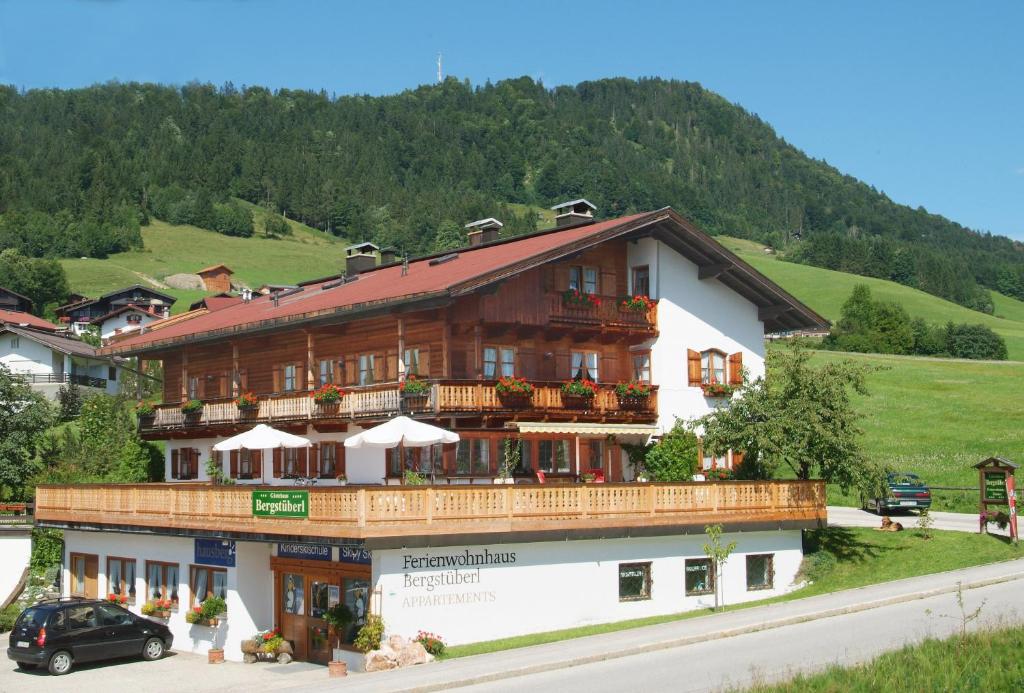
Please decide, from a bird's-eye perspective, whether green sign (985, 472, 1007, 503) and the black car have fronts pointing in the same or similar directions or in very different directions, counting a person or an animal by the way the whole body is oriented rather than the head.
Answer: very different directions

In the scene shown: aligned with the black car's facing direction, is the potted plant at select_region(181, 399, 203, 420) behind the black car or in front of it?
in front

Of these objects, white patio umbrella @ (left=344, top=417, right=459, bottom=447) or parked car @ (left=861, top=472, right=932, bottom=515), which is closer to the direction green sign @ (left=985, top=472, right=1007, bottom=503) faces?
the white patio umbrella

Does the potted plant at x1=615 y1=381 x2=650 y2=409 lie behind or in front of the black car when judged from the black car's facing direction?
in front

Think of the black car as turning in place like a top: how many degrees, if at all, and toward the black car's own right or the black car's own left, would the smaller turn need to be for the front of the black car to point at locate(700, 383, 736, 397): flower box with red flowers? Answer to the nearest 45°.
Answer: approximately 45° to the black car's own right

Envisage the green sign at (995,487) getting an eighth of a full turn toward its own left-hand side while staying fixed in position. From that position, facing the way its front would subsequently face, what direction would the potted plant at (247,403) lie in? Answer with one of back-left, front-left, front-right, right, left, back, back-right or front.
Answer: back-right

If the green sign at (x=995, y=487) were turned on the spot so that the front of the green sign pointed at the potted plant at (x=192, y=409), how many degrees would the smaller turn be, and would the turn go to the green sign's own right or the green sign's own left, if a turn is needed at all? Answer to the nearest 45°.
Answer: approximately 90° to the green sign's own right

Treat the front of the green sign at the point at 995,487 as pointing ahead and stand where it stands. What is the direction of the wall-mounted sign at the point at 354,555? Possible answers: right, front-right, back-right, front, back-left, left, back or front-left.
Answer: front-right
